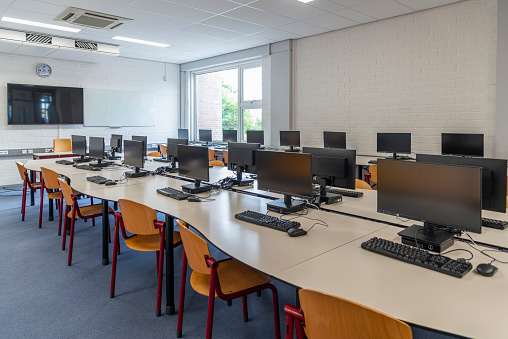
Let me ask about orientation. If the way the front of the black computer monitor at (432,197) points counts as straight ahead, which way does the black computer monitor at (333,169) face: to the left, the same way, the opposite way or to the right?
the opposite way

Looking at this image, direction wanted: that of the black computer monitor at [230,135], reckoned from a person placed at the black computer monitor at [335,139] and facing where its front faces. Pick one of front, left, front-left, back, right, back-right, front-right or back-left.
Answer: back-right

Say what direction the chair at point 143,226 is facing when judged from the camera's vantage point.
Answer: facing away from the viewer and to the right of the viewer

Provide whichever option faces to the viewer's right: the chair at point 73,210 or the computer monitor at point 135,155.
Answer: the chair

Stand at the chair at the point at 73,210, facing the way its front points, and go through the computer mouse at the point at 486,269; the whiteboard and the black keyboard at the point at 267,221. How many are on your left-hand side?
1

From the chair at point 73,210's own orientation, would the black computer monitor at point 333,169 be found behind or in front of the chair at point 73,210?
in front

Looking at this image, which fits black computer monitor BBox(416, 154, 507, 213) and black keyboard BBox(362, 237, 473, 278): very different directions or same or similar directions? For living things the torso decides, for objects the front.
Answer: very different directions

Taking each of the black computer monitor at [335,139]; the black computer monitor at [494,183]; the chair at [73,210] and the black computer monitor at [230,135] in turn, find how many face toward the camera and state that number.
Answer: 2

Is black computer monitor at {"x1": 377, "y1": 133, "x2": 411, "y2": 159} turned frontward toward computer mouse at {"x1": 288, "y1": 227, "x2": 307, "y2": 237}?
yes

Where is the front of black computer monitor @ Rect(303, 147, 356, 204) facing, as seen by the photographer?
facing away from the viewer and to the right of the viewer

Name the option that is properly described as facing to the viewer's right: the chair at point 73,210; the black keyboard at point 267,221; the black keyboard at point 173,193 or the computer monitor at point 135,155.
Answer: the chair

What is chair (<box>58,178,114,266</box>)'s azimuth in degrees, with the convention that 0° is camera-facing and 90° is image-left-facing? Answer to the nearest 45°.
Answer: approximately 270°

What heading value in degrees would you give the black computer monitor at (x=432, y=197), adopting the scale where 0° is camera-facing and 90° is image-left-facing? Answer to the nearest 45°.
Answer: approximately 45°
